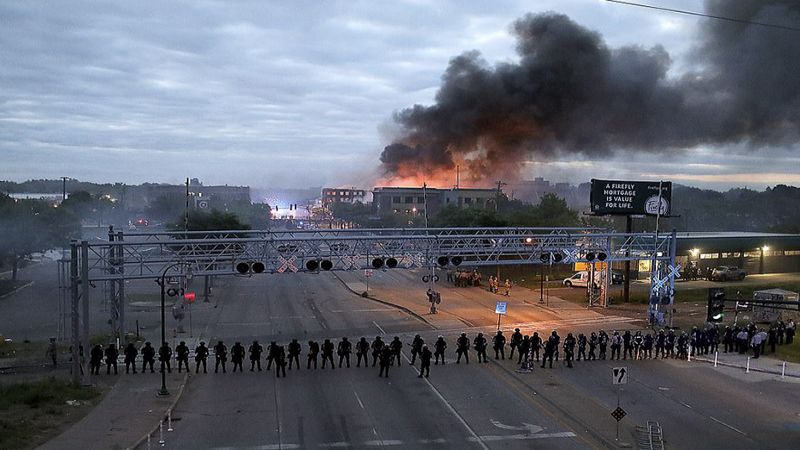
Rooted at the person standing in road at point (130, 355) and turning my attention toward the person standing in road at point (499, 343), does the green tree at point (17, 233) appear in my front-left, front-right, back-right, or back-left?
back-left

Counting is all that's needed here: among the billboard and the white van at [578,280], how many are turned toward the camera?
1

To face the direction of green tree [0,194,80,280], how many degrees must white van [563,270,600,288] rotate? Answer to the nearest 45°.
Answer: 0° — it already faces it

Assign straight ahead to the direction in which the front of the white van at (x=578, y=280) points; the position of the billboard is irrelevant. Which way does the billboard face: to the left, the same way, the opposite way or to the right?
to the left

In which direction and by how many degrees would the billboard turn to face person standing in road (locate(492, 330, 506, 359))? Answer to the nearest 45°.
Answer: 0° — it already faces them

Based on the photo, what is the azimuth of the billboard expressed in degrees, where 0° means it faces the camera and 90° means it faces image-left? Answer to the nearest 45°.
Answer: approximately 0°

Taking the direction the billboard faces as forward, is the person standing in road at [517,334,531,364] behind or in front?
in front

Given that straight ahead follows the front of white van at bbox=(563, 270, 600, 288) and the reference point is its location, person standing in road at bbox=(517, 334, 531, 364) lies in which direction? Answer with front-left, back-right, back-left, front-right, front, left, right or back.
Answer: left

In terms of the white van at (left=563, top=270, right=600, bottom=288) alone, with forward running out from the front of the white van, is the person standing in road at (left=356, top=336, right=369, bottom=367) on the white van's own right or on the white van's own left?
on the white van's own left

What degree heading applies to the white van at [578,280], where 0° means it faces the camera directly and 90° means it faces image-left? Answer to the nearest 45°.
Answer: approximately 90°

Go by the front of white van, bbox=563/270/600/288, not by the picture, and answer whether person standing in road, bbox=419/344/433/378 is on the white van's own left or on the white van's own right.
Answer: on the white van's own left

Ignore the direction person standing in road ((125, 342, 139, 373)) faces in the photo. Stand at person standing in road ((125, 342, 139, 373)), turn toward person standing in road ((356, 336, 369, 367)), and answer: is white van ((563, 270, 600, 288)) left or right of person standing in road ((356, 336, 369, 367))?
left

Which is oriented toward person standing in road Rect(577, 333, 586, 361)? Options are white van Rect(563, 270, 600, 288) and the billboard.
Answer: the billboard

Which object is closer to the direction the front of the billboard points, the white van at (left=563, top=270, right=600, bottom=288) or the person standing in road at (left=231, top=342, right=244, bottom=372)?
the person standing in road

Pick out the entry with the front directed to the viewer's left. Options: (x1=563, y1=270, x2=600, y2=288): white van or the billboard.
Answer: the white van
